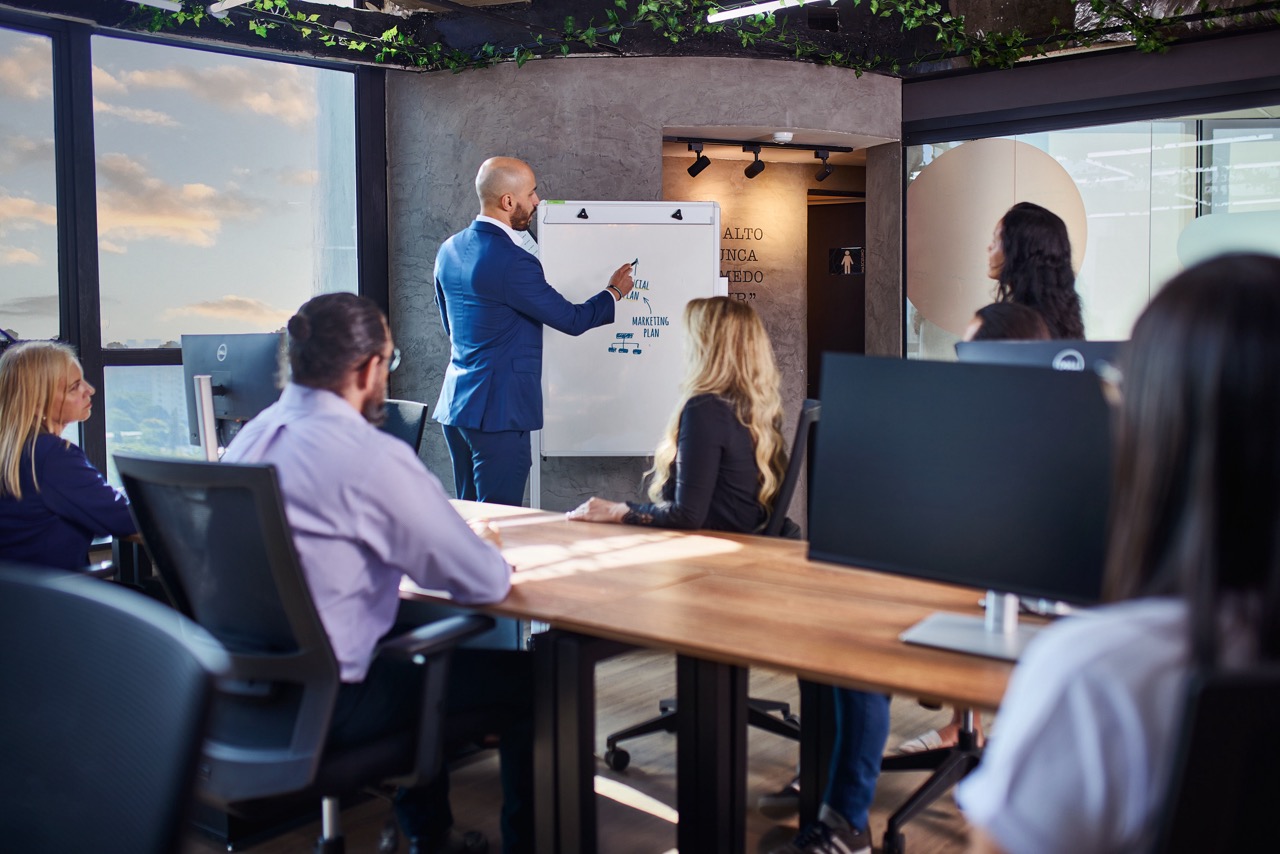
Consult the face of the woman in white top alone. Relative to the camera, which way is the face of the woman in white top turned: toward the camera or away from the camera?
away from the camera

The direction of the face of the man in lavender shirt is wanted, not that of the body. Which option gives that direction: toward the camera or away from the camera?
away from the camera

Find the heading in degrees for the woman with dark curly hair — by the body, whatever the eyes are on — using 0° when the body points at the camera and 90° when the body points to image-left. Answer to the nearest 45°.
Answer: approximately 90°

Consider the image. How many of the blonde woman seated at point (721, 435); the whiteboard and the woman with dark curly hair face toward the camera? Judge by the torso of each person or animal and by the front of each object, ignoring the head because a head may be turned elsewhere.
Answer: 1

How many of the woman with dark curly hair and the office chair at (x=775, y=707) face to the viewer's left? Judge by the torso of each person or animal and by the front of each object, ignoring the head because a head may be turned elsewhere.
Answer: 2

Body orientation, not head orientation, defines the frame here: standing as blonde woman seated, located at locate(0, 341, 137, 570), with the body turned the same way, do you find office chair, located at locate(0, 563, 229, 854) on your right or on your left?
on your right

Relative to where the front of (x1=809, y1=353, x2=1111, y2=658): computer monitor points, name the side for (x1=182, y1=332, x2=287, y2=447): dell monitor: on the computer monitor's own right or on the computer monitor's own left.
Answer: on the computer monitor's own right

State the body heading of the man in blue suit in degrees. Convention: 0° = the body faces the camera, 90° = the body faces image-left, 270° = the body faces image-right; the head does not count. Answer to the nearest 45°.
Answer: approximately 225°

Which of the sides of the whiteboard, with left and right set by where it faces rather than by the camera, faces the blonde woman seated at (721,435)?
front

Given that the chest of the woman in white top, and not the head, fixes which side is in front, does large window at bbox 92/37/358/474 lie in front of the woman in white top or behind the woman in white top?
in front

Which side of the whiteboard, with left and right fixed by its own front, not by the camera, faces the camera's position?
front

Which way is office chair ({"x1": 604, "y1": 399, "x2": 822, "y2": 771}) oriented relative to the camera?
to the viewer's left
